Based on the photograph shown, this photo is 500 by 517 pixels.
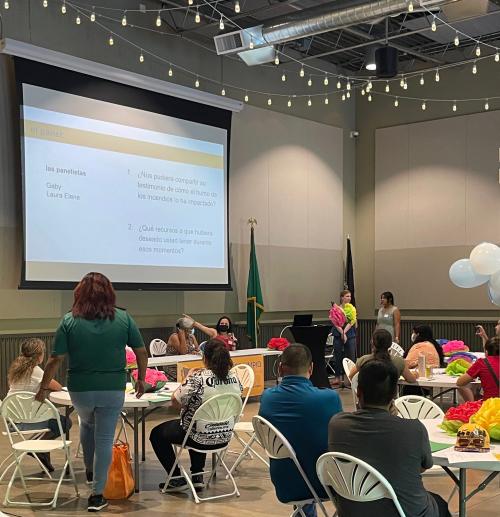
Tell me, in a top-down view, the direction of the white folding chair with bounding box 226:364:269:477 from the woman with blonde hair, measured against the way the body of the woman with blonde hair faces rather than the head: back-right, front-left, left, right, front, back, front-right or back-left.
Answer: front-right

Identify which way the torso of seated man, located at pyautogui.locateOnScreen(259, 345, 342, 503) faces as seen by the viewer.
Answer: away from the camera

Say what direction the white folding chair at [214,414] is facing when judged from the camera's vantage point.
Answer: facing away from the viewer and to the left of the viewer

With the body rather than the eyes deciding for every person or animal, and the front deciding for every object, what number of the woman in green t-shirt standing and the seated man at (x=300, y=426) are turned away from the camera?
2

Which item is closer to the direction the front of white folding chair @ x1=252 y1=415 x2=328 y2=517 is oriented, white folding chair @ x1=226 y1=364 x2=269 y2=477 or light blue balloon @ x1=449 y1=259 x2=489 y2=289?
the light blue balloon

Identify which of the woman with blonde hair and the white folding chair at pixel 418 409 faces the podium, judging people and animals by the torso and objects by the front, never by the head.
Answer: the woman with blonde hair

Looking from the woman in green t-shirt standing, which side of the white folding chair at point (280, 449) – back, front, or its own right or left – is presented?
left

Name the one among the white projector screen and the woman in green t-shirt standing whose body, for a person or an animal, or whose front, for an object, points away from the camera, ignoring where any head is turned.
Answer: the woman in green t-shirt standing

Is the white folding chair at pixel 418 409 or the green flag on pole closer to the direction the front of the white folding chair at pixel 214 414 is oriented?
the green flag on pole

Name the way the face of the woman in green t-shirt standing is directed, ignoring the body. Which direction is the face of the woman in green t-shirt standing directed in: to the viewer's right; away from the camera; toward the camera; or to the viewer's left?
away from the camera

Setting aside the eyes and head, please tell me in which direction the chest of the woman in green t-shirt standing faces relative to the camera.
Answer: away from the camera

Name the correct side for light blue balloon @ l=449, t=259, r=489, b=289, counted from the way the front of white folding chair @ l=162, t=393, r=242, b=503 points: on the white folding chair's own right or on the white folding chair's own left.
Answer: on the white folding chair's own right
